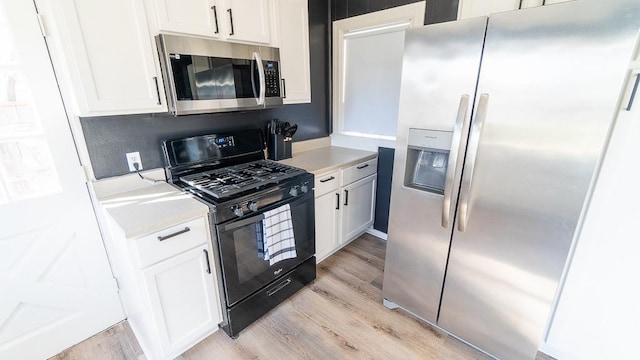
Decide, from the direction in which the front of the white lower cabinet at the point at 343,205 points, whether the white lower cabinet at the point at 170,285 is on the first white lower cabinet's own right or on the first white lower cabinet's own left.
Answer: on the first white lower cabinet's own right

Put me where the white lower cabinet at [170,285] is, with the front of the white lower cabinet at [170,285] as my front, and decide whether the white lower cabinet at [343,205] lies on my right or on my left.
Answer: on my left

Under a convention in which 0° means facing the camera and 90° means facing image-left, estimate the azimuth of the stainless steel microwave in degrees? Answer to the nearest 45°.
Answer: approximately 315°
